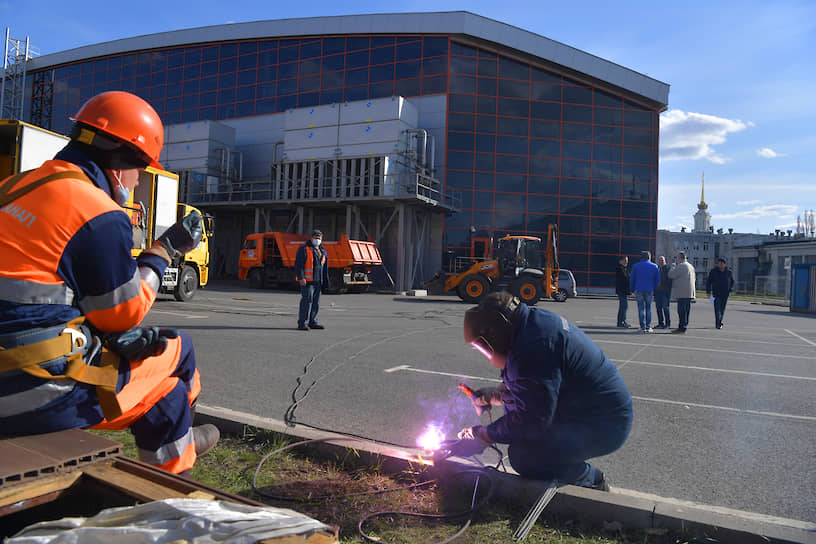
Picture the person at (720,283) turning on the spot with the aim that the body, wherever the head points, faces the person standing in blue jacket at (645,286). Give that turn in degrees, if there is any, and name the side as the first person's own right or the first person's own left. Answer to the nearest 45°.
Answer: approximately 45° to the first person's own right

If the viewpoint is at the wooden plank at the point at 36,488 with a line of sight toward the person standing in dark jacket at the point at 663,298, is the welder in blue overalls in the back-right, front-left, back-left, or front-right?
front-right

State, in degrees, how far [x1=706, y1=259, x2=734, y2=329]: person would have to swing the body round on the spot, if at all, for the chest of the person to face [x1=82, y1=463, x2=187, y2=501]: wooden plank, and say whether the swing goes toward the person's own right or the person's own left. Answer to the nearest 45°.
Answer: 0° — they already face it

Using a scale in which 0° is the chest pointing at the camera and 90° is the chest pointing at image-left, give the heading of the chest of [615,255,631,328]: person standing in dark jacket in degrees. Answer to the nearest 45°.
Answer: approximately 270°

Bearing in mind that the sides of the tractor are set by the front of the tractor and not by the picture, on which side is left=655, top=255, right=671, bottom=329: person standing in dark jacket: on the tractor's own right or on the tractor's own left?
on the tractor's own left

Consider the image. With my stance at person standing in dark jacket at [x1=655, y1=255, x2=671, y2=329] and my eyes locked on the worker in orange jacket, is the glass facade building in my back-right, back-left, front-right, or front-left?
back-right

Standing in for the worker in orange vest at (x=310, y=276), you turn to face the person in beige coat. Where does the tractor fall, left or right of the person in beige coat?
left

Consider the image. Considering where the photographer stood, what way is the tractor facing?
facing to the left of the viewer

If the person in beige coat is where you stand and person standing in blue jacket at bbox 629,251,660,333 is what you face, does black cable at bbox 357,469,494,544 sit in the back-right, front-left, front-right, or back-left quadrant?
front-left

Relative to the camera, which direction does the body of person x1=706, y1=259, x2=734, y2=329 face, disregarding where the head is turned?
toward the camera

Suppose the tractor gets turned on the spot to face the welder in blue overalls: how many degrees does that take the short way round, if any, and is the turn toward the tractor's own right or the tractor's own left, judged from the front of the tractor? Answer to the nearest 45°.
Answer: approximately 90° to the tractor's own left

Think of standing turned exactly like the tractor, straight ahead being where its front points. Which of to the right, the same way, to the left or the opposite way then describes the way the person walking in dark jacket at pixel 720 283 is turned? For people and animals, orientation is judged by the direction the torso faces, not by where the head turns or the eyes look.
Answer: to the left

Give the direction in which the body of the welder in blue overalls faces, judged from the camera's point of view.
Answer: to the viewer's left

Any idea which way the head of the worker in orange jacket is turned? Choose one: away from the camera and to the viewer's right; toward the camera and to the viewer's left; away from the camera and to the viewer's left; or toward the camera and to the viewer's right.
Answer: away from the camera and to the viewer's right
